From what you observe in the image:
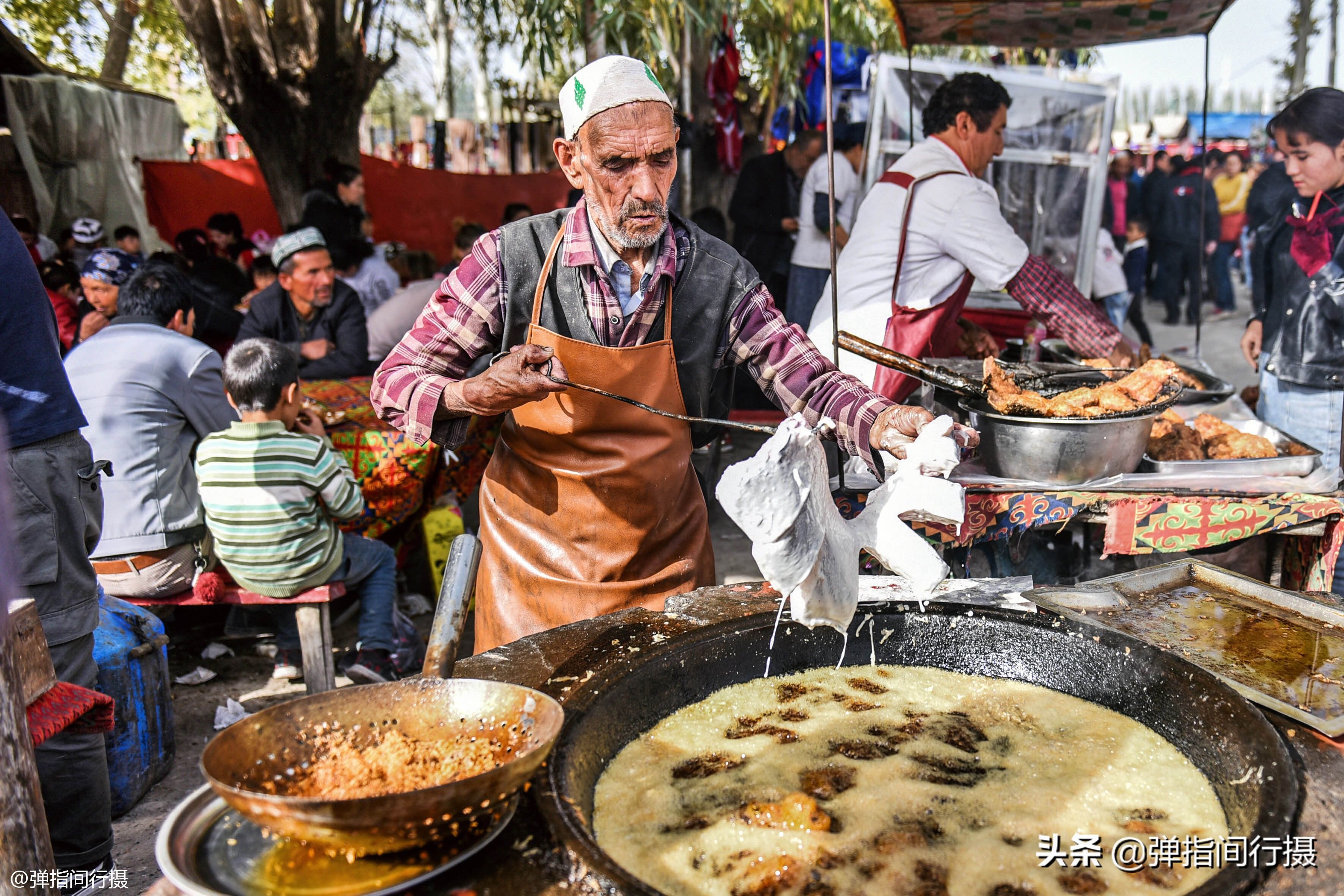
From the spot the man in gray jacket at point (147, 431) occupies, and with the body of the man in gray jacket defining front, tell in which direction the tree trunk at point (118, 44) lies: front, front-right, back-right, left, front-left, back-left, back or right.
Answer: front-left

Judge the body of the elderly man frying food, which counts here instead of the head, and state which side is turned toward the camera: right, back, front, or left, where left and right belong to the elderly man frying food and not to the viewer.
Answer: front

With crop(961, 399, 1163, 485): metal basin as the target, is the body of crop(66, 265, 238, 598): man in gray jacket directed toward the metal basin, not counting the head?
no

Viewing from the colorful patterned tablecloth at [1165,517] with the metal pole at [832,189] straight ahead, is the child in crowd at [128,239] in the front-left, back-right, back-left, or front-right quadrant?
front-right

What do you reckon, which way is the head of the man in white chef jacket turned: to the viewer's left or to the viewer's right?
to the viewer's right

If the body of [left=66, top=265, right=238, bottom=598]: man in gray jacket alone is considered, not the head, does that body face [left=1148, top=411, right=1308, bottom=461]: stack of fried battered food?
no

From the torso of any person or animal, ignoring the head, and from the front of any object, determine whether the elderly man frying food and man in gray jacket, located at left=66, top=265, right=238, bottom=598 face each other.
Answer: no

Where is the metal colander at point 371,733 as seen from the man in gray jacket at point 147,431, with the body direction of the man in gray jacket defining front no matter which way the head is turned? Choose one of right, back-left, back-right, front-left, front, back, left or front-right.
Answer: back-right

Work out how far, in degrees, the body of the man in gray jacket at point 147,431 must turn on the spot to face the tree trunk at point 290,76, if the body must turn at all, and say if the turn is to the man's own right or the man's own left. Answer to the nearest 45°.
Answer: approximately 45° to the man's own left

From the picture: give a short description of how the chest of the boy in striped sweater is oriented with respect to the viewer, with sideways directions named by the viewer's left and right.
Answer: facing away from the viewer and to the right of the viewer

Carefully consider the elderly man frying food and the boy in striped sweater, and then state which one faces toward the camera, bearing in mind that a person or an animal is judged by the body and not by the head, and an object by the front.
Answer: the elderly man frying food

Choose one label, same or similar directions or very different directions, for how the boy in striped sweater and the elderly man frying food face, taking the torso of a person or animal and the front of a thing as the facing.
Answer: very different directions

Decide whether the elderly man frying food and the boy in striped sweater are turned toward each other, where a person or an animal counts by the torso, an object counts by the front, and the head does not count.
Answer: no

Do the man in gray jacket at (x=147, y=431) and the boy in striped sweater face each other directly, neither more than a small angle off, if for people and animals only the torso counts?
no

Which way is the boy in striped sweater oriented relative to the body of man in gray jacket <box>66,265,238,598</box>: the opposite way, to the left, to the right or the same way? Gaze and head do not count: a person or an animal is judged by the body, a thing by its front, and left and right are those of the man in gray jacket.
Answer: the same way

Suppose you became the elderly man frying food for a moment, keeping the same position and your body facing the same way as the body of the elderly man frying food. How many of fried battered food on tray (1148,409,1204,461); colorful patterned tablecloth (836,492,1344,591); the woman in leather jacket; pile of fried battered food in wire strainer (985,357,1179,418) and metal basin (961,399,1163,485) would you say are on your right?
0

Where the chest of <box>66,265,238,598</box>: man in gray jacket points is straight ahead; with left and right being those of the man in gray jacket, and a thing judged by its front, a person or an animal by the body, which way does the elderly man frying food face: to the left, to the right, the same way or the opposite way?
the opposite way

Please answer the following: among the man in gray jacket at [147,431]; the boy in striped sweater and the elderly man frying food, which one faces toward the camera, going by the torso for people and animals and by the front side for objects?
the elderly man frying food

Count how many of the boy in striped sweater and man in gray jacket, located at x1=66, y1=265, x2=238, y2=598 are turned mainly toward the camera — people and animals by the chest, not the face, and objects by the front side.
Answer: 0

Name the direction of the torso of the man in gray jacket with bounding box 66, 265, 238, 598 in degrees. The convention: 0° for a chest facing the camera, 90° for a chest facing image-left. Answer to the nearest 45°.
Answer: approximately 225°
